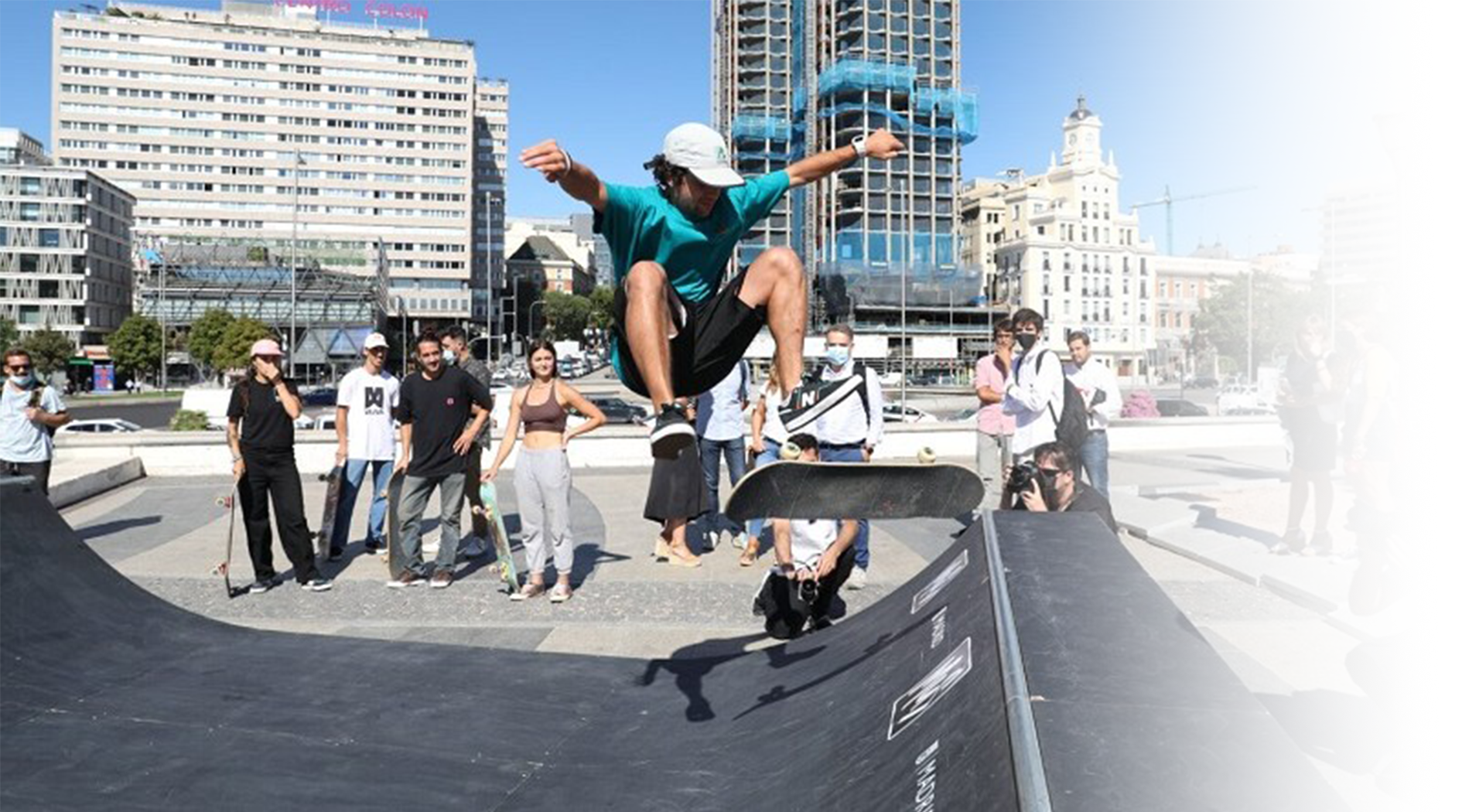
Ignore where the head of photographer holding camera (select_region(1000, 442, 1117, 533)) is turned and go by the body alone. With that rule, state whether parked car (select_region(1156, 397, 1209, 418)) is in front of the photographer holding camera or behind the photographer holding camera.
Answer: behind

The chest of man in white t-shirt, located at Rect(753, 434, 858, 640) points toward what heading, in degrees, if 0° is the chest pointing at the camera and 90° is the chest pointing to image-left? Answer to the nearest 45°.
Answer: approximately 0°

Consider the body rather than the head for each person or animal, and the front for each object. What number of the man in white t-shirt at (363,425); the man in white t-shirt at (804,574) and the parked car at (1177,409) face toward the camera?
2

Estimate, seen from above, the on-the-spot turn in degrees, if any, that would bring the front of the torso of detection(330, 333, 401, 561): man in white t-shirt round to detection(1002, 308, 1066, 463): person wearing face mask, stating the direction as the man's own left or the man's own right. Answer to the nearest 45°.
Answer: approximately 45° to the man's own left

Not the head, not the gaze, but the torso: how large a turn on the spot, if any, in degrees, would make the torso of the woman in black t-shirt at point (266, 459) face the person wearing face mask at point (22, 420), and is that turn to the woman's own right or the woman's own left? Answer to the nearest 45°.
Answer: approximately 135° to the woman's own right

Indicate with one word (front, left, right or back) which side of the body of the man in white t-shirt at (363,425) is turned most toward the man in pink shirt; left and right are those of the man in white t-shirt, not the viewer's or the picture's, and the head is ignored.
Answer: left

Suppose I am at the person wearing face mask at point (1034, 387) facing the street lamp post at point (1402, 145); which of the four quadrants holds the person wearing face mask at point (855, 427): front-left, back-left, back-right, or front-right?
back-left
